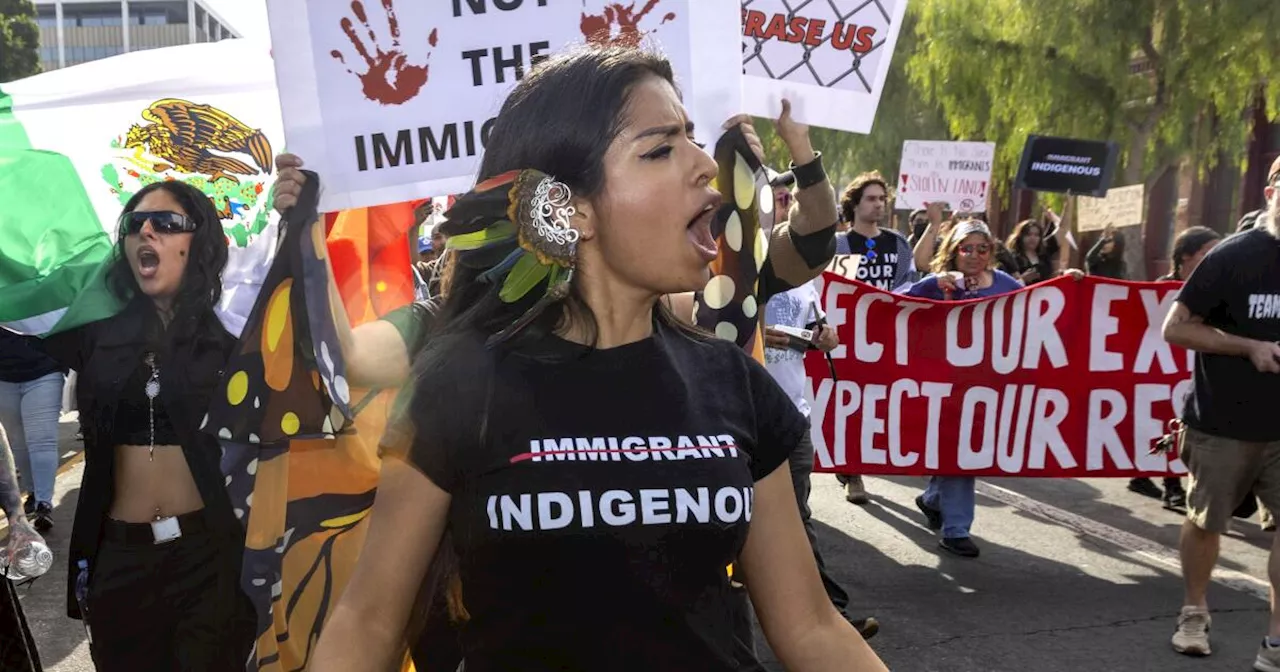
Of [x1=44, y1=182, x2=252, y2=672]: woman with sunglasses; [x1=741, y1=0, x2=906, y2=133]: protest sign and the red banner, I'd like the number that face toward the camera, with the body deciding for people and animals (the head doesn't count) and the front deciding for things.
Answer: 3

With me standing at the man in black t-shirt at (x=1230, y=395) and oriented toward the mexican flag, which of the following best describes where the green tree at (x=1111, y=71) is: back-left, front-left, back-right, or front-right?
back-right

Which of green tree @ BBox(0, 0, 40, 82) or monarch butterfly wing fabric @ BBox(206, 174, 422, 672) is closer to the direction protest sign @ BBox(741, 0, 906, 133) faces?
the monarch butterfly wing fabric

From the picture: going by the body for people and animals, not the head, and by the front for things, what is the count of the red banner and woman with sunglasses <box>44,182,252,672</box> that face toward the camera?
2

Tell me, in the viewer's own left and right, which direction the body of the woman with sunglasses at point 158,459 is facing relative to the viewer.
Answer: facing the viewer

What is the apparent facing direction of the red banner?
toward the camera

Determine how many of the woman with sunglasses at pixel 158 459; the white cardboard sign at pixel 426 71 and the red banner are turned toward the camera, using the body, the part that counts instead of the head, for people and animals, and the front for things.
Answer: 3

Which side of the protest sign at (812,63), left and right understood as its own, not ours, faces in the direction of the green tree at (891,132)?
back

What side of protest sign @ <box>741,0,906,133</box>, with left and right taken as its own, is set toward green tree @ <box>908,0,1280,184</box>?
back

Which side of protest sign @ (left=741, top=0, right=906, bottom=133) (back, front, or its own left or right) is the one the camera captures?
front

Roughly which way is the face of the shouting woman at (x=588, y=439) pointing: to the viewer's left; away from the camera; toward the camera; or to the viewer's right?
to the viewer's right

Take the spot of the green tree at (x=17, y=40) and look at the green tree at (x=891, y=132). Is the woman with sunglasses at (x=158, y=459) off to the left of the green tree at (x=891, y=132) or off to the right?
right

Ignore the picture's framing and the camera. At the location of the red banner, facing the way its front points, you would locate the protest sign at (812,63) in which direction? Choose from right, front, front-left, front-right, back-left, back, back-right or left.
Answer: front
